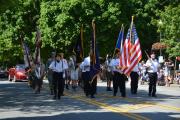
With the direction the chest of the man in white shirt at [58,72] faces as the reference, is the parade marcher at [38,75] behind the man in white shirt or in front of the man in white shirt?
behind

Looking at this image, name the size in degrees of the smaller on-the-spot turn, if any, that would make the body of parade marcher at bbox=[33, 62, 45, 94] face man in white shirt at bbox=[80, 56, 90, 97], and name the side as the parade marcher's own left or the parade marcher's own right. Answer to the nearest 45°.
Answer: approximately 45° to the parade marcher's own left

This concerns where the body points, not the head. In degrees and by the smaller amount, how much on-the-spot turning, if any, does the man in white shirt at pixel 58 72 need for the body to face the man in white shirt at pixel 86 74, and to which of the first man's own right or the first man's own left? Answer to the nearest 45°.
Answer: approximately 135° to the first man's own left

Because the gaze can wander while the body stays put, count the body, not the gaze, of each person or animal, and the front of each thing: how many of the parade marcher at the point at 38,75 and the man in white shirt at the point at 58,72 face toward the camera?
2

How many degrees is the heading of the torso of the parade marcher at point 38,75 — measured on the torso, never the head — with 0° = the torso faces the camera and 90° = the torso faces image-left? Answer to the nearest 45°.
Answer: approximately 0°

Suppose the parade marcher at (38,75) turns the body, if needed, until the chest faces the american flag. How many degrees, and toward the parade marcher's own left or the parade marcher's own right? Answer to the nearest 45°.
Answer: approximately 45° to the parade marcher's own left

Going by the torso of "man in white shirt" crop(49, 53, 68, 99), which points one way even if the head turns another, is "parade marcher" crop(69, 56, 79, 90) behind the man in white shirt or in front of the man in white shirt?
behind
